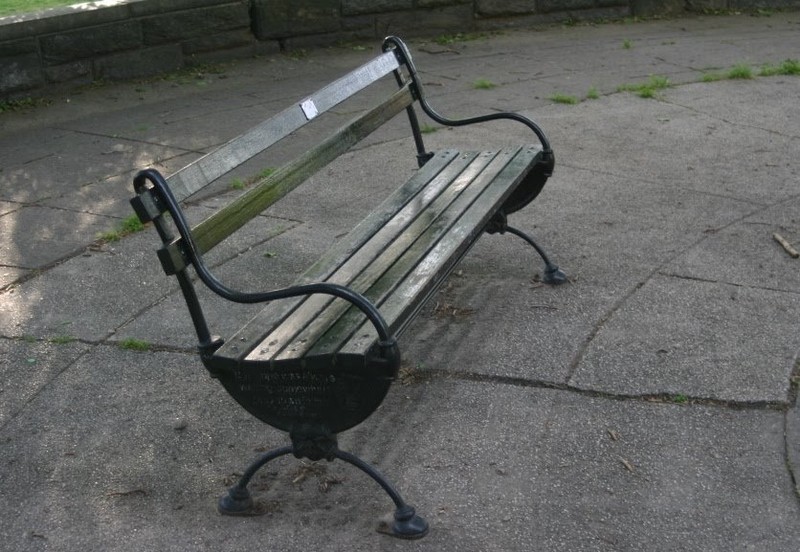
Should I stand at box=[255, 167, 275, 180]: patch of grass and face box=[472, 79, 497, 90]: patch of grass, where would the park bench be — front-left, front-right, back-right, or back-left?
back-right

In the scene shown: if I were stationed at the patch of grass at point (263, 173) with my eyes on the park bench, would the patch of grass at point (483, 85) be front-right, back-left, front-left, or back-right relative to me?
back-left

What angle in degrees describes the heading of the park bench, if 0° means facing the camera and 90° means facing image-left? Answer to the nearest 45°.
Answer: approximately 315°

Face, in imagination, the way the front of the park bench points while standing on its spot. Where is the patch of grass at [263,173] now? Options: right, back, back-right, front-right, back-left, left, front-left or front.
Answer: back-left

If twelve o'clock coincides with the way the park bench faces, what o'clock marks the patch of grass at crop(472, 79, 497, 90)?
The patch of grass is roughly at 8 o'clock from the park bench.
